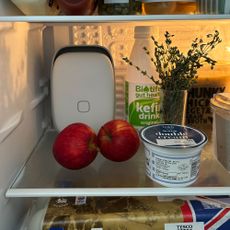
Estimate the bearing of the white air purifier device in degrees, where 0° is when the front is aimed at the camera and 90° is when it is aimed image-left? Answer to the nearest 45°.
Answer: approximately 0°
